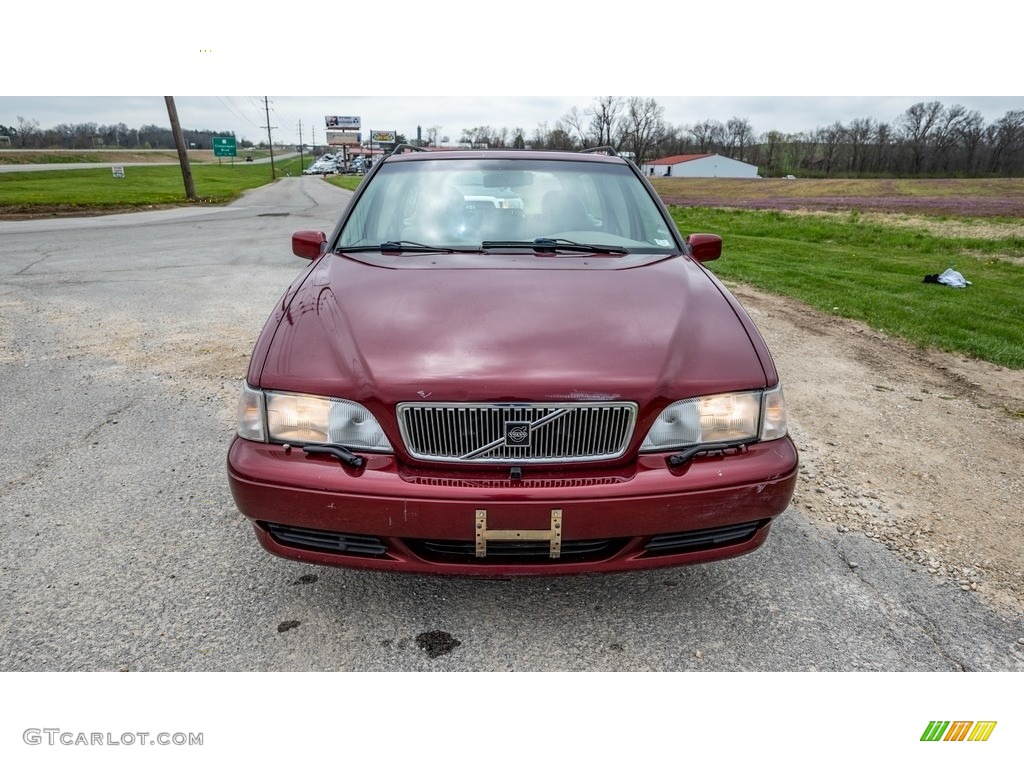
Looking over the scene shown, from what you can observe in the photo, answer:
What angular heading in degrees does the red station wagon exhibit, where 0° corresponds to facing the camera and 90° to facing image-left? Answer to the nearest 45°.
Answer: approximately 0°

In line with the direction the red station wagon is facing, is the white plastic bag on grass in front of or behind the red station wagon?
behind

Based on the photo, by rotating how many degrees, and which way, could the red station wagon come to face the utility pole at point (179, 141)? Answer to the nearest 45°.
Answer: approximately 135° to its right
